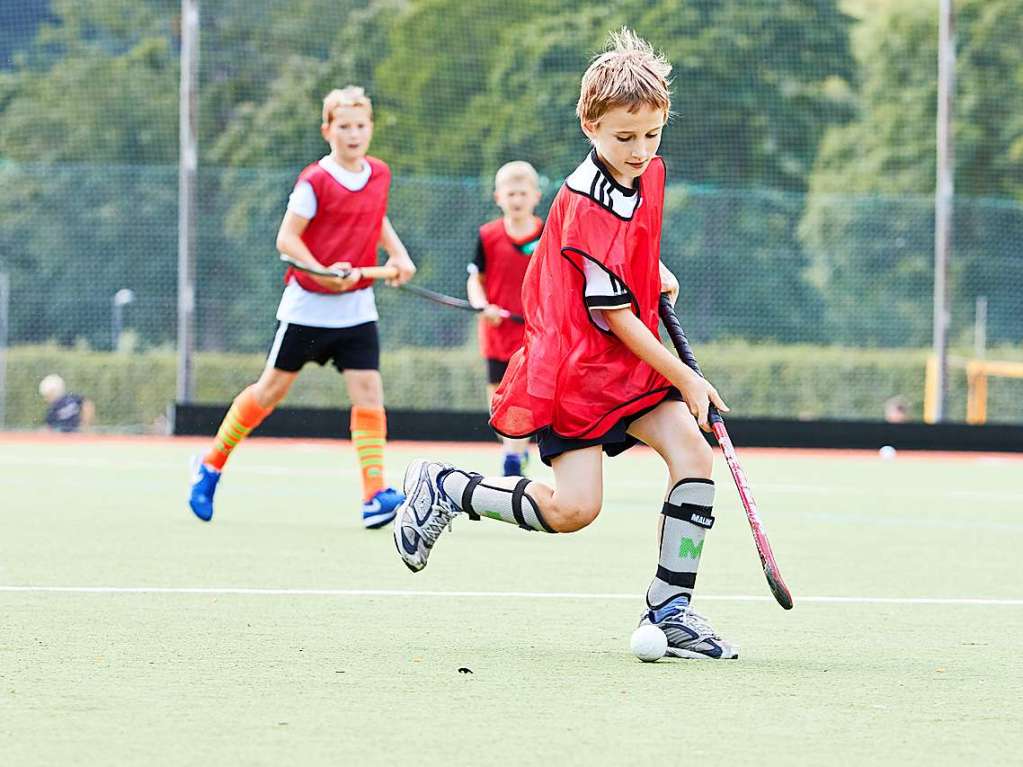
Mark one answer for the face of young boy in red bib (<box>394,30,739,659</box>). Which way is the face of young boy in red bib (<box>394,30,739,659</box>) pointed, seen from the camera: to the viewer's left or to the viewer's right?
to the viewer's right

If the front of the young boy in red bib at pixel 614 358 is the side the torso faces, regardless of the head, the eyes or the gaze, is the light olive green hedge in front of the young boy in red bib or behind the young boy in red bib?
behind

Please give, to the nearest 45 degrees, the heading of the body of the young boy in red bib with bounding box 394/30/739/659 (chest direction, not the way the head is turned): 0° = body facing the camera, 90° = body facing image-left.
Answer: approximately 315°

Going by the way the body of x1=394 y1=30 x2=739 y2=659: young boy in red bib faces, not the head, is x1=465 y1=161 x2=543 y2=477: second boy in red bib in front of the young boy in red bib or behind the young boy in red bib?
behind

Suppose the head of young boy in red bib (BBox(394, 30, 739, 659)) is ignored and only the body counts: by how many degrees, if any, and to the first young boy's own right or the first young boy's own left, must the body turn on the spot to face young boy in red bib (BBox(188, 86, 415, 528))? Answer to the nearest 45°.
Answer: approximately 135° to the first young boy's own left

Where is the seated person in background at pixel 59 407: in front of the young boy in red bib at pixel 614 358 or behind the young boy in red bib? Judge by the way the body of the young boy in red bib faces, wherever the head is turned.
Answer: behind

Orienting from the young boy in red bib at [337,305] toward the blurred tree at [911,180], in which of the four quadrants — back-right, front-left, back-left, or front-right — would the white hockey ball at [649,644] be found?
back-right

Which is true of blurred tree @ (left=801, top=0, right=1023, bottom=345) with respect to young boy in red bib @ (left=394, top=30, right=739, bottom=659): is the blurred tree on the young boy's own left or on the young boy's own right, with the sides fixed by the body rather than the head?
on the young boy's own left
